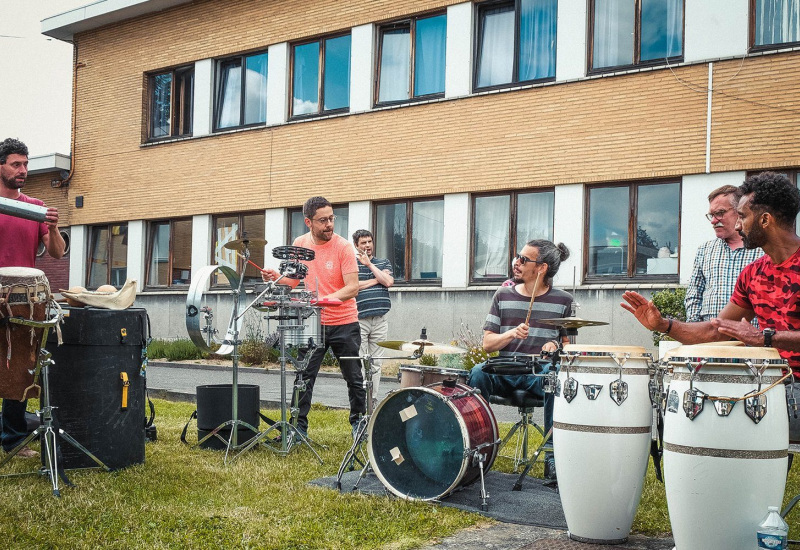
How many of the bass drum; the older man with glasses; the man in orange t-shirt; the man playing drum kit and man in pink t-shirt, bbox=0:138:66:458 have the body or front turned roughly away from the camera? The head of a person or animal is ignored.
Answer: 0

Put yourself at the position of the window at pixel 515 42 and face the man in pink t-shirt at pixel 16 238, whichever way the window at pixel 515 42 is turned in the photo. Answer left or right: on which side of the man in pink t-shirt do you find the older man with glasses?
left

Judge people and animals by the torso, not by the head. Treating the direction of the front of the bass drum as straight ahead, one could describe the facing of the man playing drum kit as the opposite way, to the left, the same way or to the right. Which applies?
the same way

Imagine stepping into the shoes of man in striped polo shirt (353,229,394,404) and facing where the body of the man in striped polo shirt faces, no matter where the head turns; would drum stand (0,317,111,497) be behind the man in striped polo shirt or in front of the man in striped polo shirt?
in front

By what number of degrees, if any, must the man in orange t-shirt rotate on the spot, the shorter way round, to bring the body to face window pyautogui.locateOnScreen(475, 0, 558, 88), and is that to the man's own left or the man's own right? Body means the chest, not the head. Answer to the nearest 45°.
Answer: approximately 180°

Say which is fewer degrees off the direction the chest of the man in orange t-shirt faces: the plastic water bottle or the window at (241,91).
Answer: the plastic water bottle

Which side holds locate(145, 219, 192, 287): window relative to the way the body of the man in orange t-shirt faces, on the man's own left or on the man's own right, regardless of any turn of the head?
on the man's own right

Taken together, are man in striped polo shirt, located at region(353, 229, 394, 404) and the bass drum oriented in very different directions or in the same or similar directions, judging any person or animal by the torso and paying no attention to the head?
same or similar directions

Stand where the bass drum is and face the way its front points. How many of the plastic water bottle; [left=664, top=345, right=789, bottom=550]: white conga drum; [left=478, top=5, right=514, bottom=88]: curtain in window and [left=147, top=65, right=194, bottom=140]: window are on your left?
2

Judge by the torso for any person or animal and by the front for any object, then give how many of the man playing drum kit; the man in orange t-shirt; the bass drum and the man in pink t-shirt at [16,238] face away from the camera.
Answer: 0

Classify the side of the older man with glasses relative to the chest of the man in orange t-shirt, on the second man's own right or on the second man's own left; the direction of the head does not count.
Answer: on the second man's own left

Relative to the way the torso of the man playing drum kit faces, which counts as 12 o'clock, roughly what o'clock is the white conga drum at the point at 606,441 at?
The white conga drum is roughly at 10 o'clock from the man playing drum kit.

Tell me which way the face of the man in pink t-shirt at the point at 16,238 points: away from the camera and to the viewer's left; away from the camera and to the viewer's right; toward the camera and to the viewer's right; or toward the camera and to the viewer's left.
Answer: toward the camera and to the viewer's right

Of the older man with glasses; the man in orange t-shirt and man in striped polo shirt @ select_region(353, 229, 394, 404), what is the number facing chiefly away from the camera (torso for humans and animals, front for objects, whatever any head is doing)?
0

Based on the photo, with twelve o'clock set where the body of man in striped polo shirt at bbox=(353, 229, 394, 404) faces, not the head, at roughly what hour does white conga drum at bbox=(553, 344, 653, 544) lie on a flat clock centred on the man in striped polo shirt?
The white conga drum is roughly at 10 o'clock from the man in striped polo shirt.

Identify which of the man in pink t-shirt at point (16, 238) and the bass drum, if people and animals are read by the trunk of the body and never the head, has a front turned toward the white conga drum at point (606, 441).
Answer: the man in pink t-shirt

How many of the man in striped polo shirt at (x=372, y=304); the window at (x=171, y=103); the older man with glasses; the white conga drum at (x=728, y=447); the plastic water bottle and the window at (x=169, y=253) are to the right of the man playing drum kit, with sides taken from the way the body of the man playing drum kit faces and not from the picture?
3

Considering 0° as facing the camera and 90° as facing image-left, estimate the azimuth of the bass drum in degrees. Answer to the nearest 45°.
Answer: approximately 45°

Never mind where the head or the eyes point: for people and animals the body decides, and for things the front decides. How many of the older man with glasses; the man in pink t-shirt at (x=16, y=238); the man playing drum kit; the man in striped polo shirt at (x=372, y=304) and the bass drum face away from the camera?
0

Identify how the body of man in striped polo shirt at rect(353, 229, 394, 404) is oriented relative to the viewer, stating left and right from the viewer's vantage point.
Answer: facing the viewer and to the left of the viewer
